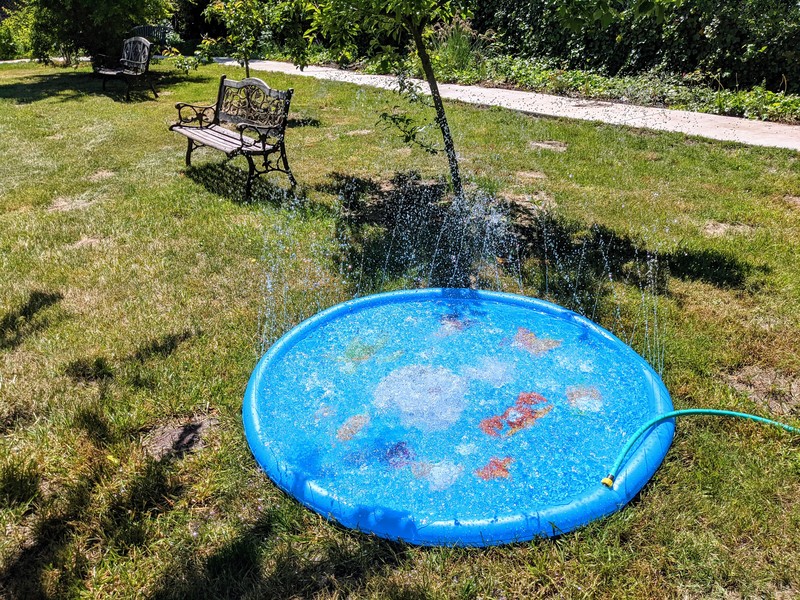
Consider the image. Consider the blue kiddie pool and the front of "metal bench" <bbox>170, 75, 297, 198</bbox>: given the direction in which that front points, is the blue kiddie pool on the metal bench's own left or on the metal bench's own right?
on the metal bench's own left

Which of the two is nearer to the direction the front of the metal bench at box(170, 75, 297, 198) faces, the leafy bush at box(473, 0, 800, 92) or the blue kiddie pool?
the blue kiddie pool

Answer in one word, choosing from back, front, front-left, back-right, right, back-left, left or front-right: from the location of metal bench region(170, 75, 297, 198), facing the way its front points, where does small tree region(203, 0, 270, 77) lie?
back-right

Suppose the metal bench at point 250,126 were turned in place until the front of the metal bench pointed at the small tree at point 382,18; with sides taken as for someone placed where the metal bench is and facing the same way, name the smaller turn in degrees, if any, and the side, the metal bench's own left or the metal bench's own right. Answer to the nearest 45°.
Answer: approximately 90° to the metal bench's own left

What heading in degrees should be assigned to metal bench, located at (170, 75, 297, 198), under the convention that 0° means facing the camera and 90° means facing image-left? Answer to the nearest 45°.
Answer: approximately 45°

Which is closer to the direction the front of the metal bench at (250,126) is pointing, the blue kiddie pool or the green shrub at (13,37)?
the blue kiddie pool

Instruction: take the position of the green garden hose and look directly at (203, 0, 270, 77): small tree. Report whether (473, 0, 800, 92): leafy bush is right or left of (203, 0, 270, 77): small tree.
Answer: right

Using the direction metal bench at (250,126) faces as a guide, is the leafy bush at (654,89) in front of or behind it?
behind

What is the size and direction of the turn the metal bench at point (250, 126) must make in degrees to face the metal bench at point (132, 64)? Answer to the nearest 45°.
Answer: approximately 135° to its right

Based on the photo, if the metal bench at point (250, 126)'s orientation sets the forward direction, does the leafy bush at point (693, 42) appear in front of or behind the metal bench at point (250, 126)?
behind
